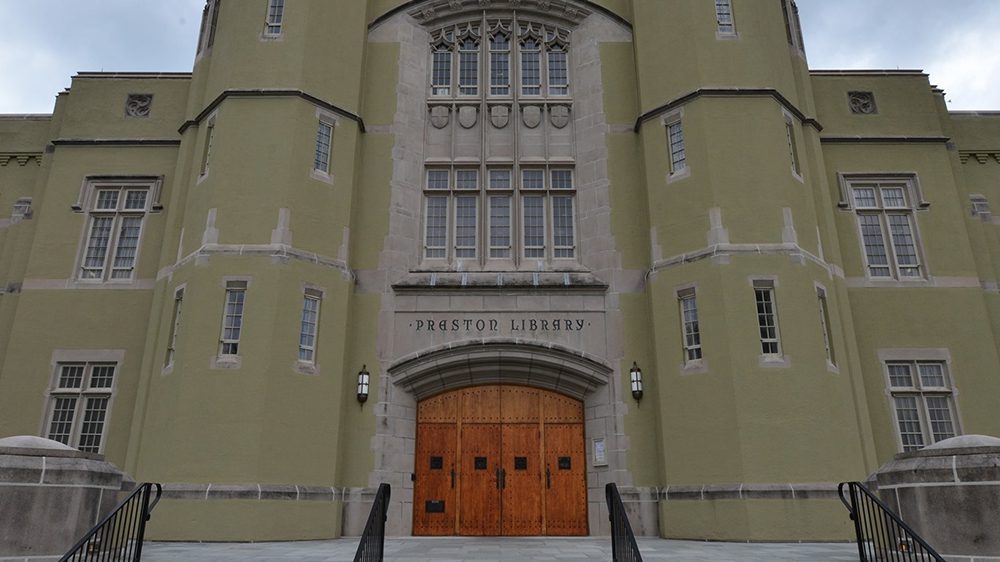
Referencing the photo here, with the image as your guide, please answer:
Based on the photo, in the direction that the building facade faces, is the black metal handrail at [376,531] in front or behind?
in front

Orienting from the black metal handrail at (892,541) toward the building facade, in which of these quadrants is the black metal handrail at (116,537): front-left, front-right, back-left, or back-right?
front-left

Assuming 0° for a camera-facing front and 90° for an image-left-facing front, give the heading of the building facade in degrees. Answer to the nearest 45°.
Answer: approximately 0°

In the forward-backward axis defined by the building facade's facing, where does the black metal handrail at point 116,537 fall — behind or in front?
in front

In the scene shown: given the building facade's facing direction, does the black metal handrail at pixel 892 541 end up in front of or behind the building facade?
in front
